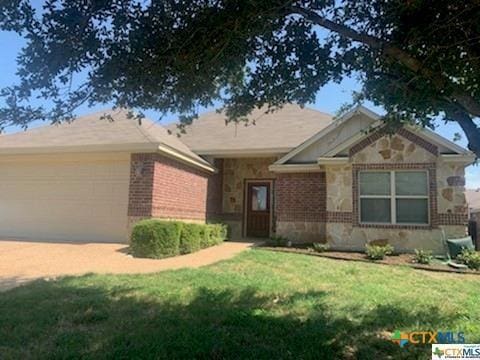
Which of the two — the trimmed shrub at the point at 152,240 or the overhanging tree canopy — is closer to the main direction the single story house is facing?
the overhanging tree canopy

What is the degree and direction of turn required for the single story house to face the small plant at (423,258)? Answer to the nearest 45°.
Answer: approximately 45° to its left

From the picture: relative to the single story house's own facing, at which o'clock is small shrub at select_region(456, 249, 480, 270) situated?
The small shrub is roughly at 10 o'clock from the single story house.

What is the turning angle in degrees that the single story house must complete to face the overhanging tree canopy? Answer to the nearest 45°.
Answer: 0° — it already faces it

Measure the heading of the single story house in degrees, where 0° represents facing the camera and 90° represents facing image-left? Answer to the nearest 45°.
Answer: approximately 0°

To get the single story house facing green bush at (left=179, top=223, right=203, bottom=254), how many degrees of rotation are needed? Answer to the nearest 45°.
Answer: approximately 45° to its right
